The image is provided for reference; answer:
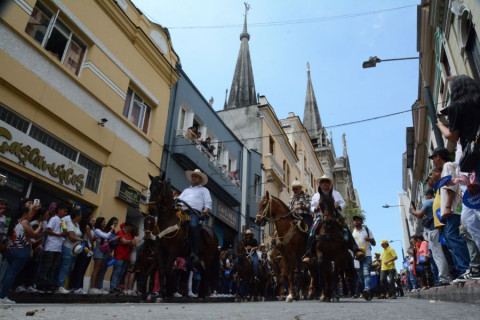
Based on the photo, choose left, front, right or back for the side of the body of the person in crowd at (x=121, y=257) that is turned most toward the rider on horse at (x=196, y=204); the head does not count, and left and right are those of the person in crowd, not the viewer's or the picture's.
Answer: front

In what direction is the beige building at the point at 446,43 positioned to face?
to the viewer's left

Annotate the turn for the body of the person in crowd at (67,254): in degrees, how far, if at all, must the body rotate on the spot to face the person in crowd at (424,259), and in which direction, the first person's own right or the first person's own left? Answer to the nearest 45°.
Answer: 0° — they already face them

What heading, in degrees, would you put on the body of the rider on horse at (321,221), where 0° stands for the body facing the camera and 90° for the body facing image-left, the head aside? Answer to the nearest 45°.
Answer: approximately 0°

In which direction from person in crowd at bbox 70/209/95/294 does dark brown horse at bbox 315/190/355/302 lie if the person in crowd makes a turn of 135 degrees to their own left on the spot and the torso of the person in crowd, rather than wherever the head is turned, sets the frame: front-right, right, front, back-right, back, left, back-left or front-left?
back

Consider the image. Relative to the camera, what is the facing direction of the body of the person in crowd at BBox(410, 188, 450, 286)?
to the viewer's left

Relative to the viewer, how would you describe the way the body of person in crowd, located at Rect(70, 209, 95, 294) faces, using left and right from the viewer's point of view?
facing to the right of the viewer

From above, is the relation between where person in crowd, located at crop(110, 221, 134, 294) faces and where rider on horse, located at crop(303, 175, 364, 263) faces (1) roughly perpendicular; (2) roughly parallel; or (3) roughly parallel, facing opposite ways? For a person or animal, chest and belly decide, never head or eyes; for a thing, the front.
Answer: roughly perpendicular

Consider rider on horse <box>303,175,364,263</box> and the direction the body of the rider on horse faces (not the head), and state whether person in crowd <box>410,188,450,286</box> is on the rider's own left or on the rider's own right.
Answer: on the rider's own left

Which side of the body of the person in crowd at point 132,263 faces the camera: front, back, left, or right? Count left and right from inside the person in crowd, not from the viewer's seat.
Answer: right

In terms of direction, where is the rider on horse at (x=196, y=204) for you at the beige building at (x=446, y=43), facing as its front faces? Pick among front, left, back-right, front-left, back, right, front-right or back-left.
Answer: front-left

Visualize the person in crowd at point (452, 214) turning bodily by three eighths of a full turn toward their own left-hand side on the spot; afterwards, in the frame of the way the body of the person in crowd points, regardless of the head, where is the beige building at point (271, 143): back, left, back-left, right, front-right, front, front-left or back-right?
back

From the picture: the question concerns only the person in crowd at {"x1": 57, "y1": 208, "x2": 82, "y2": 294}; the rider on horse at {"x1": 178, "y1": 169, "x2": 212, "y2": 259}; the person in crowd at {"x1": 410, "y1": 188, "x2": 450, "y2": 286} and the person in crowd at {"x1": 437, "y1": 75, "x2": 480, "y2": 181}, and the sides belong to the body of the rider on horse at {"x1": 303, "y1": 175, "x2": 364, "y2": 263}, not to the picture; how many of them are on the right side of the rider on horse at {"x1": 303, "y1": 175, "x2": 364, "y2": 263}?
2

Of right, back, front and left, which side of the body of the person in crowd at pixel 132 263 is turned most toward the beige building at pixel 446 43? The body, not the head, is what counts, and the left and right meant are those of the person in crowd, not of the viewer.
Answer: front

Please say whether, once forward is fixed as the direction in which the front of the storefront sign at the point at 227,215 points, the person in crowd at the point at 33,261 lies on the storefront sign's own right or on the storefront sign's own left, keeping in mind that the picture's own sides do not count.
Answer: on the storefront sign's own right

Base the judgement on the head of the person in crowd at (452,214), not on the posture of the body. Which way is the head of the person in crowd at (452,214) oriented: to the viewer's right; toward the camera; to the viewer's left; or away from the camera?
to the viewer's left

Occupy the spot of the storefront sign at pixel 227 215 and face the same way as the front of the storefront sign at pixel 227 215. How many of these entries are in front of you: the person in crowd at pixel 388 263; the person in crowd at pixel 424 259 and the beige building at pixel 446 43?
3

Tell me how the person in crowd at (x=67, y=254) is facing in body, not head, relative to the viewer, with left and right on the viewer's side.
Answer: facing to the right of the viewer
